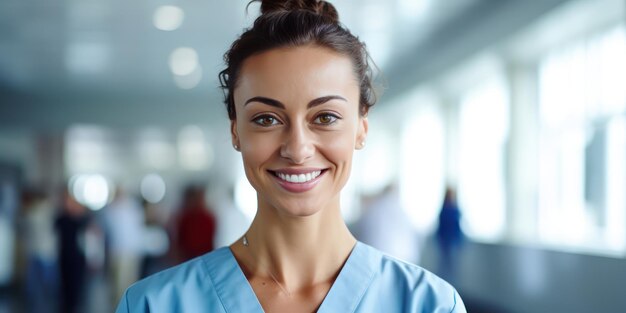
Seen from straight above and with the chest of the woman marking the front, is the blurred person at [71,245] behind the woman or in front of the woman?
behind

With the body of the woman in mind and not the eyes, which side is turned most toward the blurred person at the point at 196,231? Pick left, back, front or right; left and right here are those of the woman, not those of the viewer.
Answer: back

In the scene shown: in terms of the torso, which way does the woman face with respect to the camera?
toward the camera
